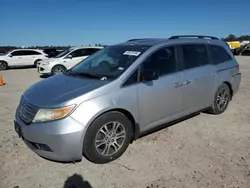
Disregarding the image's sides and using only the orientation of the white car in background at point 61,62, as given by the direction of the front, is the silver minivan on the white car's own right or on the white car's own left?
on the white car's own left

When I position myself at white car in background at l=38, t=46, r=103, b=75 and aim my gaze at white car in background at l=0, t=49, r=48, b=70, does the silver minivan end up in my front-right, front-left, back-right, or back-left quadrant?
back-left

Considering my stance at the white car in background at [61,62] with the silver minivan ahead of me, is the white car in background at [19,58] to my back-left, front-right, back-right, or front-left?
back-right

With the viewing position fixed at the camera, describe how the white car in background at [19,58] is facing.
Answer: facing to the left of the viewer

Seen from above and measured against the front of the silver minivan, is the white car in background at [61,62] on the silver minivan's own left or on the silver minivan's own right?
on the silver minivan's own right

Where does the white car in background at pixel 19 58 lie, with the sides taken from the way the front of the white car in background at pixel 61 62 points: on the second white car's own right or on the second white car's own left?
on the second white car's own right

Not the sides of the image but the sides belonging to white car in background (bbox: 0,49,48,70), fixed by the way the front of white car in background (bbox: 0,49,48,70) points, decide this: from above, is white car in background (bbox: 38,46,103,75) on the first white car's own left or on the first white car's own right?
on the first white car's own left

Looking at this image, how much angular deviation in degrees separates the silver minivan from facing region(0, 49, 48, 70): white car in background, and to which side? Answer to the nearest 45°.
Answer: approximately 90° to its right
